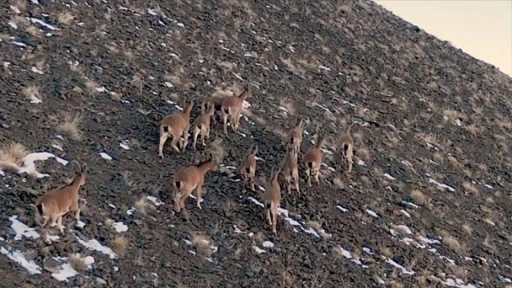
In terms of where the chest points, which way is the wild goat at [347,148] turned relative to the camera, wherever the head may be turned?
away from the camera

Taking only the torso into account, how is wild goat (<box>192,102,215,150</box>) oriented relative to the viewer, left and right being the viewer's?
facing away from the viewer and to the right of the viewer

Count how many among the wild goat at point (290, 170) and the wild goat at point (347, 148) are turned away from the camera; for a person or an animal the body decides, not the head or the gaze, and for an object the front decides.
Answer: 2

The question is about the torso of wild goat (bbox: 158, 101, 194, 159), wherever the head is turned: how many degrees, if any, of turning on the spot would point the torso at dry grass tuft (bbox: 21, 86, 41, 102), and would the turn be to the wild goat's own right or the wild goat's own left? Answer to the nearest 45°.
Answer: approximately 135° to the wild goat's own left

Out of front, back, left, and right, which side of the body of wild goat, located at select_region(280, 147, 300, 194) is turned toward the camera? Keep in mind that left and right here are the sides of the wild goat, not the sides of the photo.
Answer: back

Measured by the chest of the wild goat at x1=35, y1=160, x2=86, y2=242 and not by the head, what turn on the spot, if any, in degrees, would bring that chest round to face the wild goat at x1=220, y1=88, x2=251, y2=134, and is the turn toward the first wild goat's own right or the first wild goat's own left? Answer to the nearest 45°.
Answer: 0° — it already faces it

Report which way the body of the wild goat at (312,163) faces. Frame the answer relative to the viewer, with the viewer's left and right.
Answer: facing away from the viewer and to the right of the viewer

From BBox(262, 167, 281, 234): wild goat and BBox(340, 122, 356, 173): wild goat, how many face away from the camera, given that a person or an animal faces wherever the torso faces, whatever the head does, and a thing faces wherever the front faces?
2
